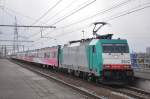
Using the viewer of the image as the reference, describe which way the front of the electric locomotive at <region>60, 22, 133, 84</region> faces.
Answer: facing the viewer and to the right of the viewer
